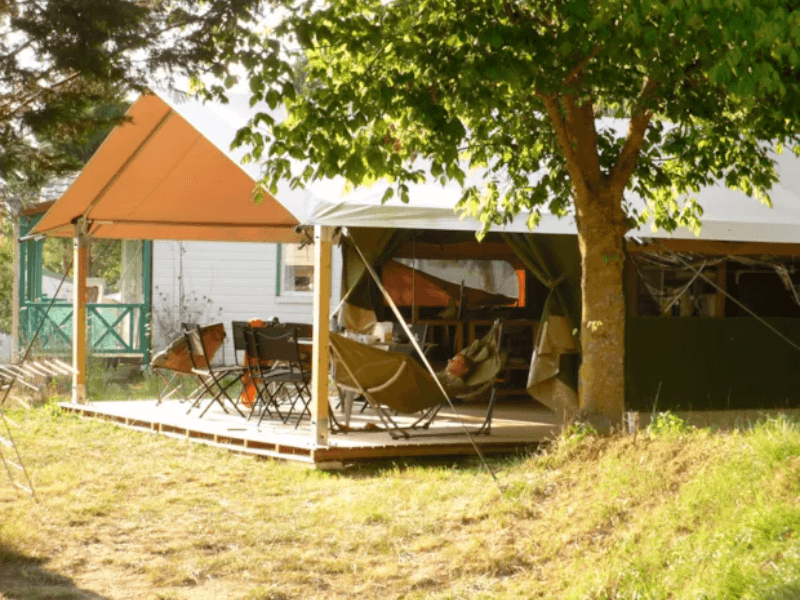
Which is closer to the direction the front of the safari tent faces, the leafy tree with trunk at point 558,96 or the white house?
the leafy tree with trunk

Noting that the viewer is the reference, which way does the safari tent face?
facing the viewer and to the left of the viewer

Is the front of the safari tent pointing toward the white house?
no
